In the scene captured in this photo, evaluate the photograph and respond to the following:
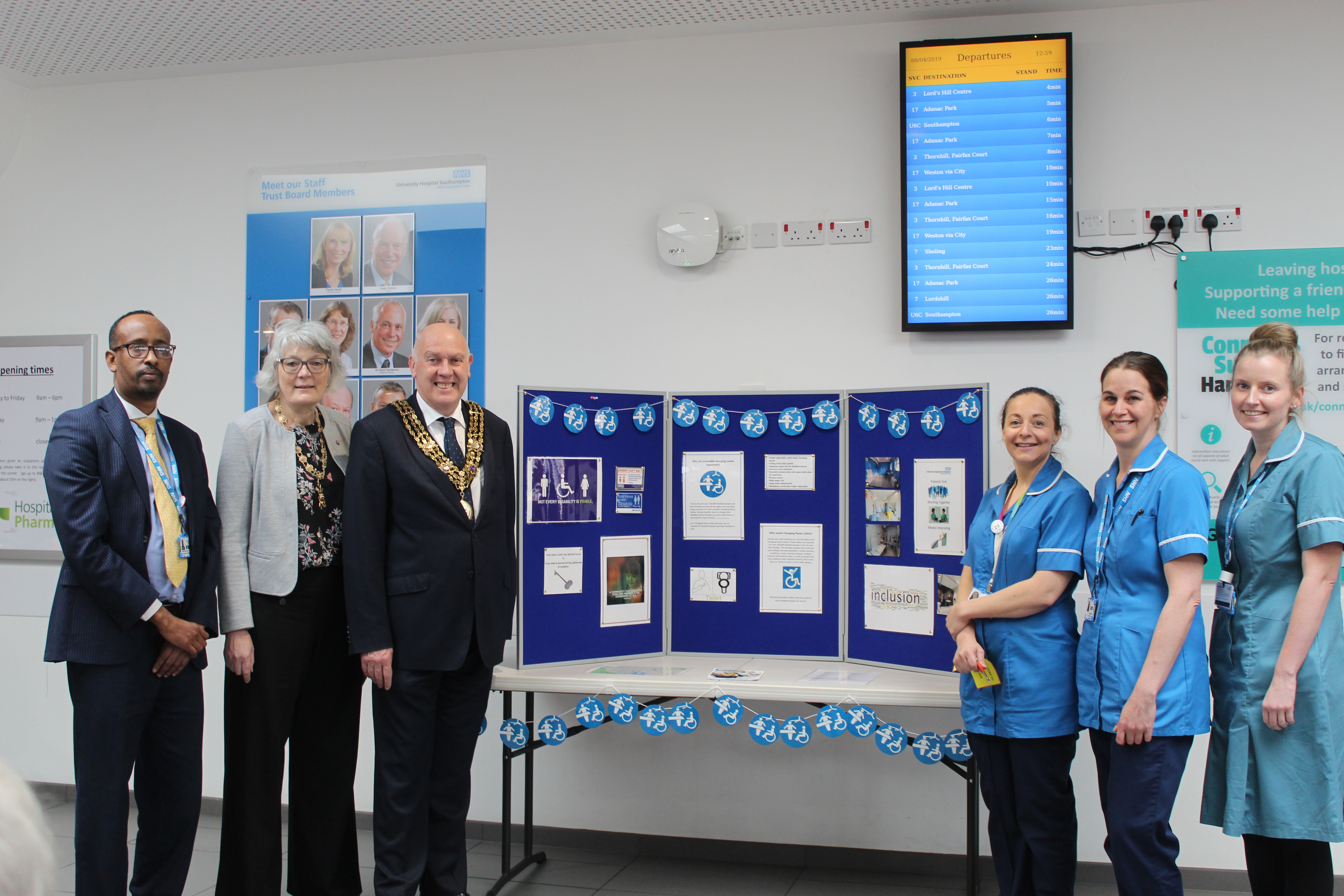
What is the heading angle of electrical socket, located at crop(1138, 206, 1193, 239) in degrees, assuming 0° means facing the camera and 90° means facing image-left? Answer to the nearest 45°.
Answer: approximately 0°

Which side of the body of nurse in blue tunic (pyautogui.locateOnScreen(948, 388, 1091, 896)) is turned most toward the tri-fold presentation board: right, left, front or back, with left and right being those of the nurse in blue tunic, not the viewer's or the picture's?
right

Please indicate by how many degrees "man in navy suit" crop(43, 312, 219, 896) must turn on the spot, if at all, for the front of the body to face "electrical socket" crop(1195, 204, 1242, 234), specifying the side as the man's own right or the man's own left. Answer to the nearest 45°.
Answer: approximately 45° to the man's own left
